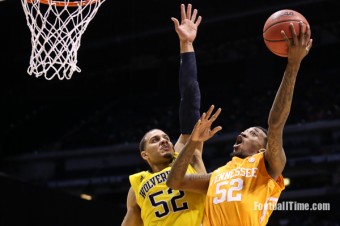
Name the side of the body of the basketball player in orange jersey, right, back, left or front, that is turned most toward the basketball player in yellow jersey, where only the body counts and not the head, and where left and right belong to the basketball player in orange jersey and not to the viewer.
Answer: right

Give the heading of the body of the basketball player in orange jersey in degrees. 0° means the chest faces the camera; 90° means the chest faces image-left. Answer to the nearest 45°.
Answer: approximately 45°
